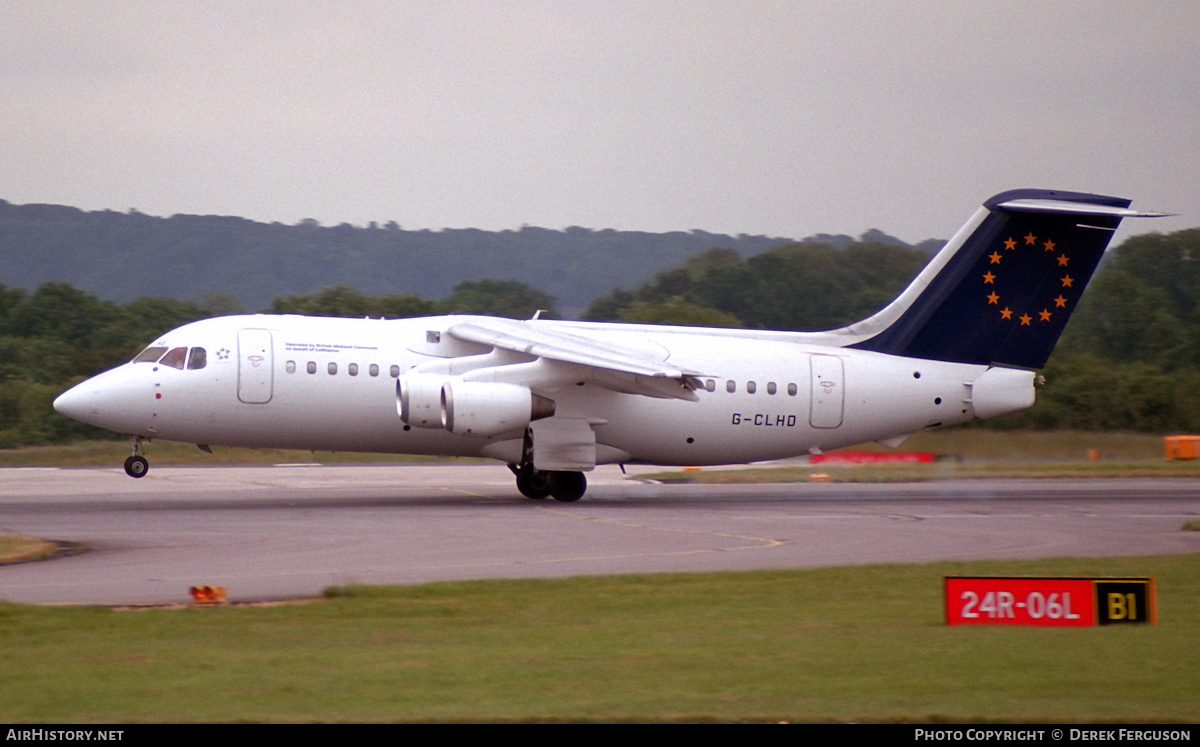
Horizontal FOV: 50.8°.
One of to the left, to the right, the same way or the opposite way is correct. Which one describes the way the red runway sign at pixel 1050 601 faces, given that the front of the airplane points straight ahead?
to the left

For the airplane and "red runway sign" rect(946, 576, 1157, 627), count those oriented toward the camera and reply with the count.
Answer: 1

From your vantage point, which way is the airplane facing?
to the viewer's left

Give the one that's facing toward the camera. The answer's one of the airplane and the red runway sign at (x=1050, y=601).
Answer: the red runway sign

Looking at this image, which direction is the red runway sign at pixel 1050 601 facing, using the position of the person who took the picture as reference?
facing the viewer

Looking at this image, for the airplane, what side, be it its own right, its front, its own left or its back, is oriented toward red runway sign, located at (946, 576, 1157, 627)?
left

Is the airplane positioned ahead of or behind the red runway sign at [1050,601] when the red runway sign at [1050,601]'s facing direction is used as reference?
behind
